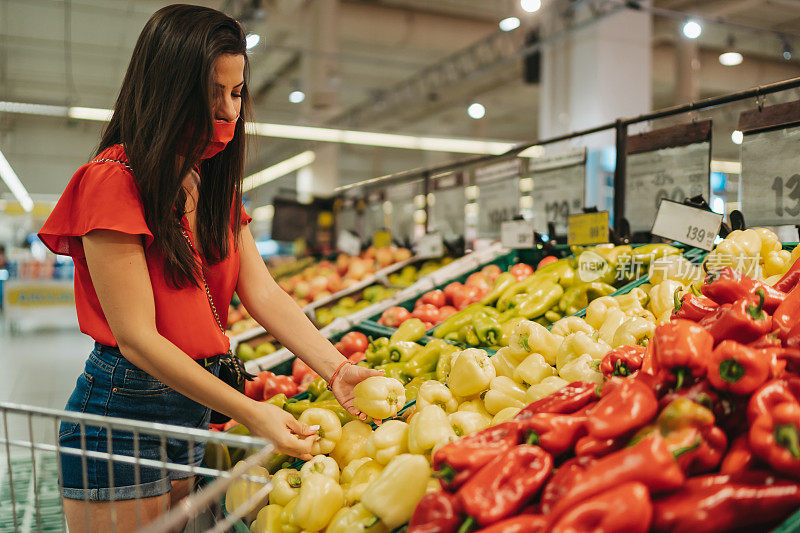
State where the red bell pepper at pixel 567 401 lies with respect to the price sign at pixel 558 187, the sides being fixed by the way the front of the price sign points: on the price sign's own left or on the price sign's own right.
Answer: on the price sign's own left

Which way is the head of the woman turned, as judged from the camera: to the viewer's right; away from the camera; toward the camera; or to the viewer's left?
to the viewer's right

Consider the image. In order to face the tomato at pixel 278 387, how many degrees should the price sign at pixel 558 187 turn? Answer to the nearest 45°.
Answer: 0° — it already faces it

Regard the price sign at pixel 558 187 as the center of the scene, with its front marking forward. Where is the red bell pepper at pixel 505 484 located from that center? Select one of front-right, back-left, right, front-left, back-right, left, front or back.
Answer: front-left

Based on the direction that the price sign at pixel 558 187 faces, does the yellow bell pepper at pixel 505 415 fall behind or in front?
in front

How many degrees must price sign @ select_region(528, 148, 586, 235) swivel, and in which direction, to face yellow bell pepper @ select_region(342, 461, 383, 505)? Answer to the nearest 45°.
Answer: approximately 45° to its left

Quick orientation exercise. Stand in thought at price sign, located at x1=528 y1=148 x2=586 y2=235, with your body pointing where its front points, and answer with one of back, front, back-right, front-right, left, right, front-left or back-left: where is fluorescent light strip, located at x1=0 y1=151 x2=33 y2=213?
right

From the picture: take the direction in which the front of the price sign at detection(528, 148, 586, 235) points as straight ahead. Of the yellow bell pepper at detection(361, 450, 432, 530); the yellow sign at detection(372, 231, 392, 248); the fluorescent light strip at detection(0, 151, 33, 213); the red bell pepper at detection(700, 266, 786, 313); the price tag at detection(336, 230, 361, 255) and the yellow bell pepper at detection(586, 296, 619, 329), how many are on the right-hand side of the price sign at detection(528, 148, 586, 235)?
3

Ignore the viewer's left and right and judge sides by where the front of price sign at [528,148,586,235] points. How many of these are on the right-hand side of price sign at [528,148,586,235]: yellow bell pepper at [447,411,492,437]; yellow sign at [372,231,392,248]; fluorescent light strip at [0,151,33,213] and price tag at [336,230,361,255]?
3

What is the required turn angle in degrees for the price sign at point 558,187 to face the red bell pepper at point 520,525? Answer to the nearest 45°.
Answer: approximately 45° to its left

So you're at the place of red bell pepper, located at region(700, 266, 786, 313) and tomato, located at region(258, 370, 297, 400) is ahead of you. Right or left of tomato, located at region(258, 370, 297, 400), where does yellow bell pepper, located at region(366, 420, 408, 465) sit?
left

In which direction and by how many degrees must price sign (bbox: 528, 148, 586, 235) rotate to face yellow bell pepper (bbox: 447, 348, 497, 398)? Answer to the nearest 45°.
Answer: approximately 45° to its left

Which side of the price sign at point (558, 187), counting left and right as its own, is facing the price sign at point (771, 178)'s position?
left

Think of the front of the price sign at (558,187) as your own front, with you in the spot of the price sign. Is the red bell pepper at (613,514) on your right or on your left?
on your left

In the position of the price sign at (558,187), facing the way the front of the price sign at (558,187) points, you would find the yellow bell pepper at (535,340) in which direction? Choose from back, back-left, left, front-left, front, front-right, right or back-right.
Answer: front-left

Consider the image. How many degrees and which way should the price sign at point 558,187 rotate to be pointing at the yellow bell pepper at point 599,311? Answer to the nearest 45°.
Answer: approximately 45° to its left

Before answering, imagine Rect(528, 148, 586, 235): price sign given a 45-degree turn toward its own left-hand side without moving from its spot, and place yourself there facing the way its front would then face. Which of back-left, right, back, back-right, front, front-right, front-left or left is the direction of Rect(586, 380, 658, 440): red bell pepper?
front

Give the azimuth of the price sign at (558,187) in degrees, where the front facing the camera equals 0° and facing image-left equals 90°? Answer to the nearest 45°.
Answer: approximately 45°
